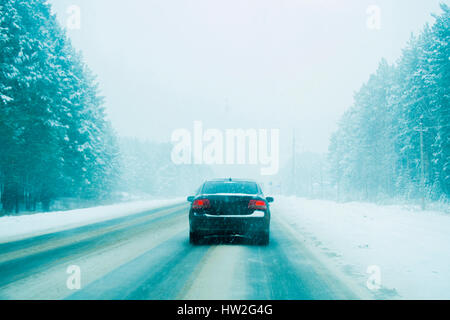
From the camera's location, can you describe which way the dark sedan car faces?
facing away from the viewer
